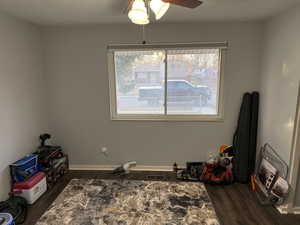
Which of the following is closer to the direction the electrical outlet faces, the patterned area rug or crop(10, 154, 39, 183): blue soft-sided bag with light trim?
the patterned area rug

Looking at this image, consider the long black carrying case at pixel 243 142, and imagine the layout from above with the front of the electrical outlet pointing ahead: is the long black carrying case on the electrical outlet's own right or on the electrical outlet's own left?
on the electrical outlet's own left

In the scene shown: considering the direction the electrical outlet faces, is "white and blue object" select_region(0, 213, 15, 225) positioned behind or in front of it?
in front

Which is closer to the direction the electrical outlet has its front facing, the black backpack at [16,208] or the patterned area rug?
the patterned area rug

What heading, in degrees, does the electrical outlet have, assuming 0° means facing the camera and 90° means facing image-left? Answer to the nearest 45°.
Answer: approximately 0°

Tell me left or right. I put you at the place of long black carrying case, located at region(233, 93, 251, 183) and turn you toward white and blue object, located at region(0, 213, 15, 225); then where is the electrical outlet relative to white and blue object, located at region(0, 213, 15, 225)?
right

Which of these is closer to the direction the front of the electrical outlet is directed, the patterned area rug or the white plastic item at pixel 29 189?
the patterned area rug

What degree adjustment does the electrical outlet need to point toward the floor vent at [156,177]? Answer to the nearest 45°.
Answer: approximately 45° to its left

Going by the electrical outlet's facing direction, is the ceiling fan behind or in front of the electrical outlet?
in front

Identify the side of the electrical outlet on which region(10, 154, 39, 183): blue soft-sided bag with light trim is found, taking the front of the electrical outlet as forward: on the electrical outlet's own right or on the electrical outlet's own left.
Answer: on the electrical outlet's own right

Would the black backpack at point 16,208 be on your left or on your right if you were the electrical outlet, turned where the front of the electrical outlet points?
on your right

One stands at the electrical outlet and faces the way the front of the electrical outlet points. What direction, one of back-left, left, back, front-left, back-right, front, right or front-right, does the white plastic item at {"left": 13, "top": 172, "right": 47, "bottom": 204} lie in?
front-right
